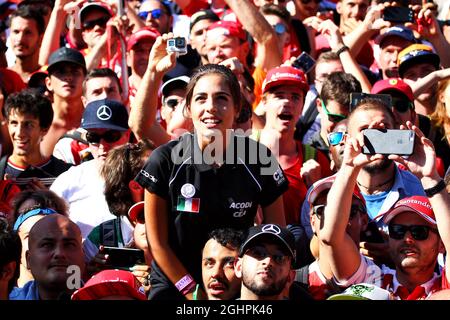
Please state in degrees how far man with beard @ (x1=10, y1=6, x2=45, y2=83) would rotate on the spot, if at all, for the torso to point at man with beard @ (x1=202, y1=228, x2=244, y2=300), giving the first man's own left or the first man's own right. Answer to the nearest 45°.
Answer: approximately 45° to the first man's own left

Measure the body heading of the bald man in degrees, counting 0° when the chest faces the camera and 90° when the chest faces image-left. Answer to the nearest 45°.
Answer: approximately 0°

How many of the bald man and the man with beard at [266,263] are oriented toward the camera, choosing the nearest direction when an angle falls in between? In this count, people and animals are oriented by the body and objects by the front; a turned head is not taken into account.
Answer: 2

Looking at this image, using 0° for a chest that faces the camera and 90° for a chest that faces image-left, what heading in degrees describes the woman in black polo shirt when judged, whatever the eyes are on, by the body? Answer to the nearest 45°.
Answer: approximately 0°

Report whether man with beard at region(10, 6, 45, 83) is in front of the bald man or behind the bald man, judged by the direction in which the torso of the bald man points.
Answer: behind

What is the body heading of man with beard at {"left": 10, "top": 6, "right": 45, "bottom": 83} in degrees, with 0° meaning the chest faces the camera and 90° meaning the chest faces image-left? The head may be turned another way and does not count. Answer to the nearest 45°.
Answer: approximately 45°

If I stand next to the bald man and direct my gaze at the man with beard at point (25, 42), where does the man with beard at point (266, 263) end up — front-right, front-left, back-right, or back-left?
back-right
